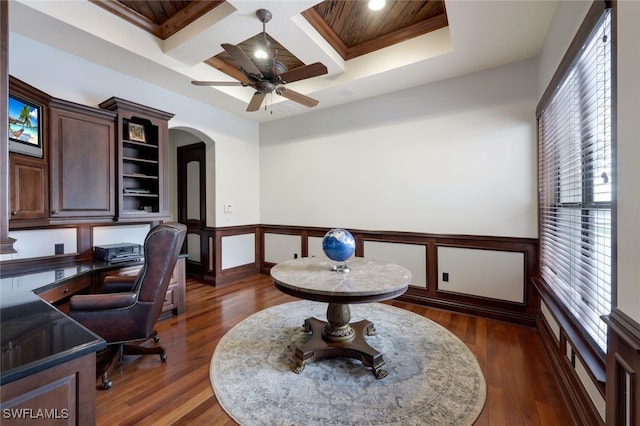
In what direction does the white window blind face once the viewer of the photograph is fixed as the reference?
facing to the left of the viewer

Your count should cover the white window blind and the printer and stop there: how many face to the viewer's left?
1

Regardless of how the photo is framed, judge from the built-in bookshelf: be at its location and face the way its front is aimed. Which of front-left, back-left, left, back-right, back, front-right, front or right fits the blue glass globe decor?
front

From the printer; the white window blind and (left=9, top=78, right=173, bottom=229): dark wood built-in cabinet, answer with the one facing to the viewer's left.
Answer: the white window blind

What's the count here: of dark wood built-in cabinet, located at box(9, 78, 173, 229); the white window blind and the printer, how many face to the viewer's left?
1

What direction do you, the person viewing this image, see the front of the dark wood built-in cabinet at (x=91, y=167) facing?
facing the viewer and to the right of the viewer

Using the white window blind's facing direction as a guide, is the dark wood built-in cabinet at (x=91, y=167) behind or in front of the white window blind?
in front
